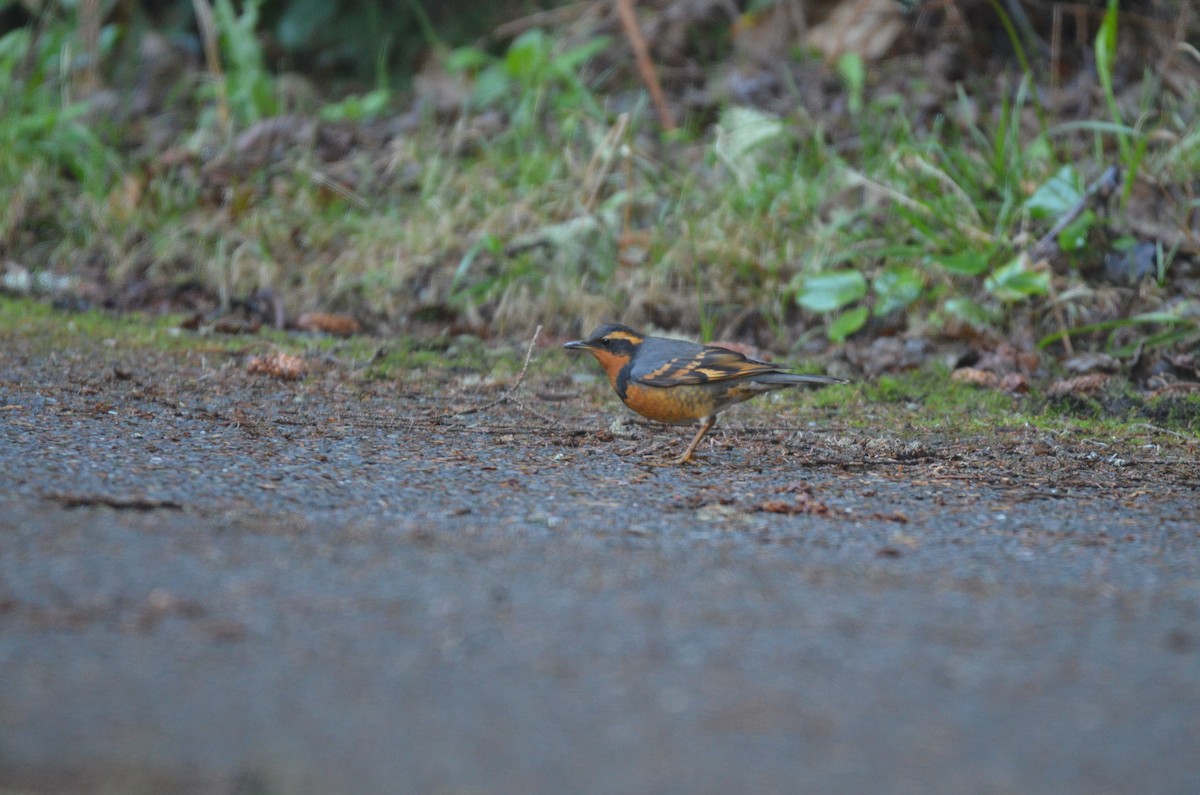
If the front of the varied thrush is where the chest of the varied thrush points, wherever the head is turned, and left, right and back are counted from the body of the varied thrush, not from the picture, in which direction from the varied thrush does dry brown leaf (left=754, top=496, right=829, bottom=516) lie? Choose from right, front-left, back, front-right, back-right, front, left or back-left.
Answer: left

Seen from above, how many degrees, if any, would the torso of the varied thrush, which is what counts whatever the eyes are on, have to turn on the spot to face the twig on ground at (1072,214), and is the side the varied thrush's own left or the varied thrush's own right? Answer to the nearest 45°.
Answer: approximately 135° to the varied thrush's own right

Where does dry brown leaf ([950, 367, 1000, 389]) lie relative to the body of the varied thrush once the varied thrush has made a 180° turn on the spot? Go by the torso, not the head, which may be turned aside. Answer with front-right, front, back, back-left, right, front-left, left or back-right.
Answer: front-left

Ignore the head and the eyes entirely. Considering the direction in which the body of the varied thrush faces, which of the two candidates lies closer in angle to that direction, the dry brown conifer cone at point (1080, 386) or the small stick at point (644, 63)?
the small stick

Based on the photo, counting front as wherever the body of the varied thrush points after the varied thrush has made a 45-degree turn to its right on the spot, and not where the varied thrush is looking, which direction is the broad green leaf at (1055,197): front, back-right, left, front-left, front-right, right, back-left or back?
right

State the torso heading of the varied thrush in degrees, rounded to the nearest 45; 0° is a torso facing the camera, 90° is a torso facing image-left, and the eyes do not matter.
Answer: approximately 90°

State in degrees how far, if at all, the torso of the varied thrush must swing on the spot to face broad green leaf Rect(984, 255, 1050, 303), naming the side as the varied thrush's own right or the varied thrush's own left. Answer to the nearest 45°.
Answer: approximately 135° to the varied thrush's own right

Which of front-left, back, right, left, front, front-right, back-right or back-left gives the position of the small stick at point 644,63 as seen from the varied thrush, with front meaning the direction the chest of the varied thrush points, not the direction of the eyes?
right

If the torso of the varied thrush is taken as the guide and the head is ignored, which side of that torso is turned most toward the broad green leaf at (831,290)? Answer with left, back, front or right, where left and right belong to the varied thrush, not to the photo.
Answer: right

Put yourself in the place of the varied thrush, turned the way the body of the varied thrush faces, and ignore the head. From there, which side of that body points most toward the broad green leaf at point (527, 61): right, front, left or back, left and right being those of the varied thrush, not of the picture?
right

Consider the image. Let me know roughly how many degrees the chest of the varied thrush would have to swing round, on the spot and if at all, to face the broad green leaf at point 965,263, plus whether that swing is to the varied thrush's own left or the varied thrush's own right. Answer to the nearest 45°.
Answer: approximately 135° to the varied thrush's own right

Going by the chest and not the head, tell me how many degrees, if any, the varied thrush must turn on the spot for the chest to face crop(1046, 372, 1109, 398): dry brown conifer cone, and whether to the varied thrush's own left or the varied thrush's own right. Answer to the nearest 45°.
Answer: approximately 135° to the varied thrush's own right

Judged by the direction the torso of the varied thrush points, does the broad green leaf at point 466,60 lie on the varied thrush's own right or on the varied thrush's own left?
on the varied thrush's own right
